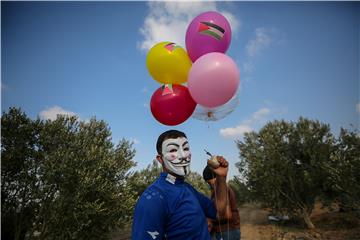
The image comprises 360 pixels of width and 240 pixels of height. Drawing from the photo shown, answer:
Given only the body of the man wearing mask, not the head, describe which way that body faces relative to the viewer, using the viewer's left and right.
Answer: facing the viewer and to the right of the viewer
